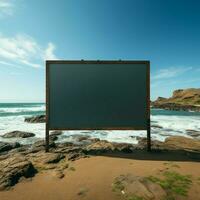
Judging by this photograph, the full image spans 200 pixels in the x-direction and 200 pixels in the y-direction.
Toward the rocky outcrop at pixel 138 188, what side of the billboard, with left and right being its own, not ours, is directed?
front

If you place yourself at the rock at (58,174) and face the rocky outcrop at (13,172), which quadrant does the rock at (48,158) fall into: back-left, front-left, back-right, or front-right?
front-right

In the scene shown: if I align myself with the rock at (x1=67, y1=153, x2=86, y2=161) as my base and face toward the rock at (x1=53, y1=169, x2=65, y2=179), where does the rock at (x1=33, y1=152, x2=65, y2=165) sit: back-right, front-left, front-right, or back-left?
front-right

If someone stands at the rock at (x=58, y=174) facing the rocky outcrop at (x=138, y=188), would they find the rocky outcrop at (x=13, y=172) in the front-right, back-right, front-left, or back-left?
back-right

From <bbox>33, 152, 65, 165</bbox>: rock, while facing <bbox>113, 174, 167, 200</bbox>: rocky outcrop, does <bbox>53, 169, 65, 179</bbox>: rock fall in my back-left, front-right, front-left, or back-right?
front-right

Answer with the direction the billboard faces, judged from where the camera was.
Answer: facing the viewer
